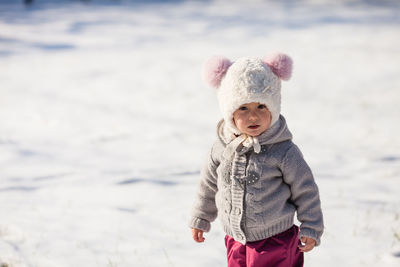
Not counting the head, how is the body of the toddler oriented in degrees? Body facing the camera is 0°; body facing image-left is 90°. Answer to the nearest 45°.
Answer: approximately 45°

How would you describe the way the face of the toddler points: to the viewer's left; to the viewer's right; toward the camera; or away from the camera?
toward the camera
